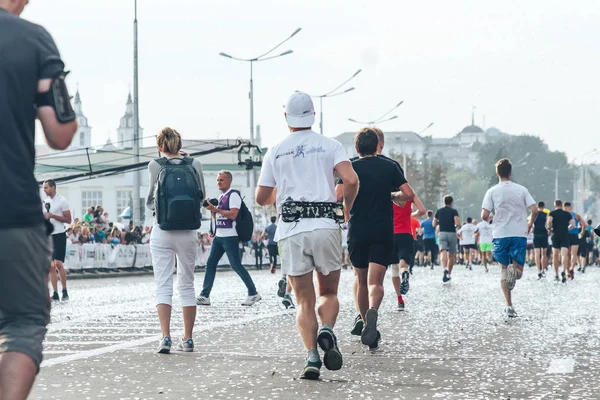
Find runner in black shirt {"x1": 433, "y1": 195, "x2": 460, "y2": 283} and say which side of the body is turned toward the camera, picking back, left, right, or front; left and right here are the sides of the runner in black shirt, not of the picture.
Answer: back

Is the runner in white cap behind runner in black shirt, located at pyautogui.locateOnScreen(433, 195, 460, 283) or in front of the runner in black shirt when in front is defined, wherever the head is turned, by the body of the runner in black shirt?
behind

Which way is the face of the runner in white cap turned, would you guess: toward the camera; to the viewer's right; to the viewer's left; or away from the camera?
away from the camera

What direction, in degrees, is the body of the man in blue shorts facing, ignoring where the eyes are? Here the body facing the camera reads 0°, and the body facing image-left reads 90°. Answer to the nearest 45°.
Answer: approximately 180°

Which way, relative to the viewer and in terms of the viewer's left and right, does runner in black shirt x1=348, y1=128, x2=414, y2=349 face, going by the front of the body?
facing away from the viewer

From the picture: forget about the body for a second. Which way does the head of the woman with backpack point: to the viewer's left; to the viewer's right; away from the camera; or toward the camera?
away from the camera

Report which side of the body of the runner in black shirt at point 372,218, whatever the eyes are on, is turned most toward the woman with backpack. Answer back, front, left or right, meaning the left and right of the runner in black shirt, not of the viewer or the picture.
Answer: left

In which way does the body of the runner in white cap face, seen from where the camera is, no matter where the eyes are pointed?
away from the camera

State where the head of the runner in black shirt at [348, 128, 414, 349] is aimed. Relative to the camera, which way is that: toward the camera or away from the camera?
away from the camera

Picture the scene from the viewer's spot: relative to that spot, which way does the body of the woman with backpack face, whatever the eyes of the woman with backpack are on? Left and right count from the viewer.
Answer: facing away from the viewer

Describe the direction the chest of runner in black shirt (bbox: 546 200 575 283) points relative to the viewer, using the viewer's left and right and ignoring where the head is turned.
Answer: facing away from the viewer
